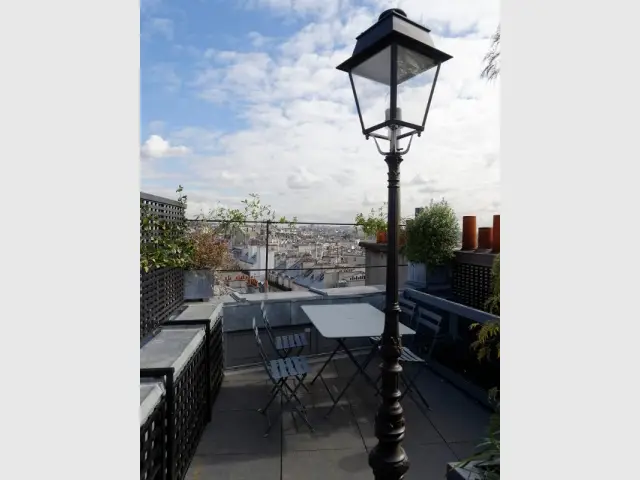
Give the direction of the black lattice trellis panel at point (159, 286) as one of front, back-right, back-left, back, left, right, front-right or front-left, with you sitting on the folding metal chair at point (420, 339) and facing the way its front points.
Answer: front

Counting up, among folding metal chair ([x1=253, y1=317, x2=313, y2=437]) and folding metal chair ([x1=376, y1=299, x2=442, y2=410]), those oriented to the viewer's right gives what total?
1

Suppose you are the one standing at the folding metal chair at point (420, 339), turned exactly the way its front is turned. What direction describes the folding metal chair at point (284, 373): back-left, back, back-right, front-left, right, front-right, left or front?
front

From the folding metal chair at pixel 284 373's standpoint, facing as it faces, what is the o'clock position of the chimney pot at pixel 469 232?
The chimney pot is roughly at 11 o'clock from the folding metal chair.

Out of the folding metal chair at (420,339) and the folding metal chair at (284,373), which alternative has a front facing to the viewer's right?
the folding metal chair at (284,373)

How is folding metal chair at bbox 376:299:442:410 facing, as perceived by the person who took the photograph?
facing the viewer and to the left of the viewer

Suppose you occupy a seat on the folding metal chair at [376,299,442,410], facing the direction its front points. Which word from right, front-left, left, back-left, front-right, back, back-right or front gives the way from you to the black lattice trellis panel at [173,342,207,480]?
front

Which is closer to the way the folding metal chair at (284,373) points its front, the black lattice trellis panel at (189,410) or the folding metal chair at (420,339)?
the folding metal chair

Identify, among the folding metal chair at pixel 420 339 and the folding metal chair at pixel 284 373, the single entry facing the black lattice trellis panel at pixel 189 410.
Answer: the folding metal chair at pixel 420 339

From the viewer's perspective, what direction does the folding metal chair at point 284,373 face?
to the viewer's right

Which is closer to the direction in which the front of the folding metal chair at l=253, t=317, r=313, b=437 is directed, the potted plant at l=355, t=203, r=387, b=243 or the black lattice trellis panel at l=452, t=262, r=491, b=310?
the black lattice trellis panel

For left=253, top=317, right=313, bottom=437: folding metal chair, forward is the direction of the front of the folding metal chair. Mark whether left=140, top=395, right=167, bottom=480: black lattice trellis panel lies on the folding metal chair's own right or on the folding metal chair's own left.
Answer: on the folding metal chair's own right

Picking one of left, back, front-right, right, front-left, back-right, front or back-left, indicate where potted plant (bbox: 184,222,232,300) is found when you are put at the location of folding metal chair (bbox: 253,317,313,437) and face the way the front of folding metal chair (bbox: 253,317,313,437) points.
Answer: back-left

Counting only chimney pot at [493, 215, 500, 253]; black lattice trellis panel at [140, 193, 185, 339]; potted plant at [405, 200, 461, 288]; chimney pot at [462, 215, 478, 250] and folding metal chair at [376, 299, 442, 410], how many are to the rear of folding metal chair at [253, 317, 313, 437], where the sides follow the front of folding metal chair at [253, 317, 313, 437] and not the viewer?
1
